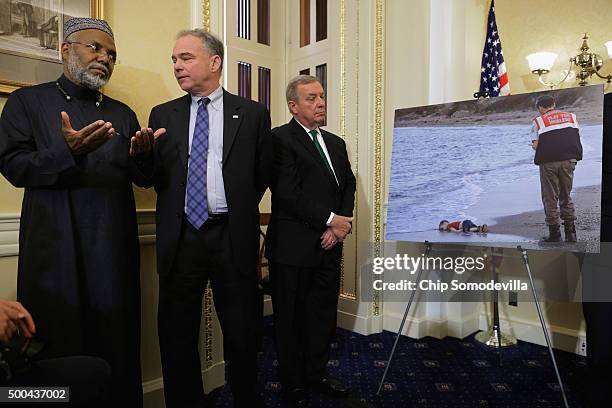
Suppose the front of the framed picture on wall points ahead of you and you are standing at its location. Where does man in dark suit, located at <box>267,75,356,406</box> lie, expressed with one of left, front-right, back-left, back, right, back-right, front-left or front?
front-left

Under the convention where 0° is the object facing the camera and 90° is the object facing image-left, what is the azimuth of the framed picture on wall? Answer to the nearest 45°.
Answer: approximately 315°

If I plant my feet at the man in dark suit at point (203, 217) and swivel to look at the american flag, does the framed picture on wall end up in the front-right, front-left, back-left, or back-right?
back-left

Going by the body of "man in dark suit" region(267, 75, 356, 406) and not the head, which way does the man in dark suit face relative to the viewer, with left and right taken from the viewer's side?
facing the viewer and to the right of the viewer

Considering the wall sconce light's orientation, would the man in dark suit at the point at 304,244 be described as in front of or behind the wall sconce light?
in front

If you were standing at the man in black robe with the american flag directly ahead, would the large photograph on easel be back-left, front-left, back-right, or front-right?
front-right

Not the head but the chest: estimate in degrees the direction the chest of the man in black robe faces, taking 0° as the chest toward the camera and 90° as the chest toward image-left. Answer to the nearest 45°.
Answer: approximately 315°

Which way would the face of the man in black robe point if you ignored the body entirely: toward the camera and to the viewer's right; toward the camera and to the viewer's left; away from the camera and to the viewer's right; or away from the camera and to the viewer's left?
toward the camera and to the viewer's right

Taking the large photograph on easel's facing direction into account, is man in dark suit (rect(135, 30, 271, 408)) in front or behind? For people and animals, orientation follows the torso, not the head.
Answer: in front
